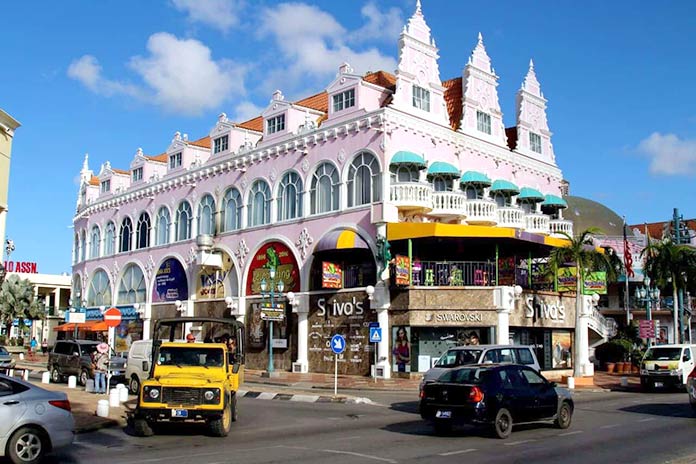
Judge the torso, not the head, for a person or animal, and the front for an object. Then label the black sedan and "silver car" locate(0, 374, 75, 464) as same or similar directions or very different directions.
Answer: very different directions

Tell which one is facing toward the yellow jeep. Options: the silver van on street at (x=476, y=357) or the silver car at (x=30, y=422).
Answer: the silver van on street

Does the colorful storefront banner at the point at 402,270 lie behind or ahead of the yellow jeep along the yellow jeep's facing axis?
behind

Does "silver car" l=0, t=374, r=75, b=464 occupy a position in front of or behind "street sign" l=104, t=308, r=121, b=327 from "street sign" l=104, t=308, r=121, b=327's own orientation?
in front

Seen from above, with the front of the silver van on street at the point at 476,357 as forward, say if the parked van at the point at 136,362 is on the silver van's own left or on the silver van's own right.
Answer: on the silver van's own right

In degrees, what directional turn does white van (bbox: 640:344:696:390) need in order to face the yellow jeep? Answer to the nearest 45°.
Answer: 0° — it already faces it

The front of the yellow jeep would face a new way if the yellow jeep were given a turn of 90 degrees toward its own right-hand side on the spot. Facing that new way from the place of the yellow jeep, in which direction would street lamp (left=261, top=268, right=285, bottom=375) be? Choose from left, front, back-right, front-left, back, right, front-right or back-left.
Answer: right

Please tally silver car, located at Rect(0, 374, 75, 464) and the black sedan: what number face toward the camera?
0
